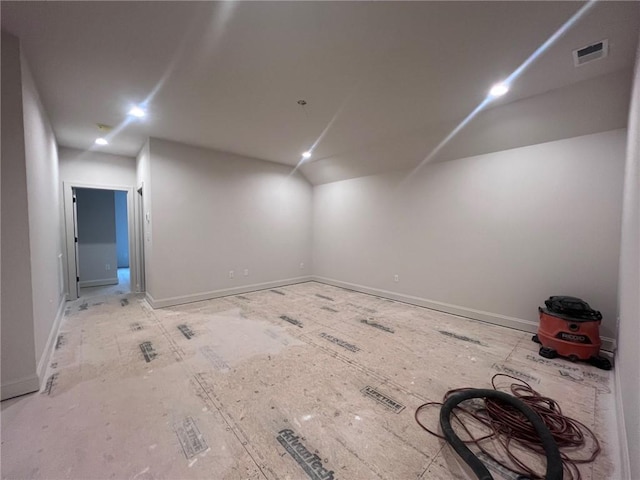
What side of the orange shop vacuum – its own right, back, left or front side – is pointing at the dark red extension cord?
front

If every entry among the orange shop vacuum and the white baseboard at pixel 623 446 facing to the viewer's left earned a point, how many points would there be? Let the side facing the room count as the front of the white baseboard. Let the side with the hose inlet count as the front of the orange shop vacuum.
1

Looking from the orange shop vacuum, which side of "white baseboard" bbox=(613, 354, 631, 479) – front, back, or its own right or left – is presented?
right

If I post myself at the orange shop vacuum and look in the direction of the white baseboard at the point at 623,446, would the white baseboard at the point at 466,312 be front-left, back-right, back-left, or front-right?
back-right

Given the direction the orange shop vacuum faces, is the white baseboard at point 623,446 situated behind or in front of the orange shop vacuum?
in front

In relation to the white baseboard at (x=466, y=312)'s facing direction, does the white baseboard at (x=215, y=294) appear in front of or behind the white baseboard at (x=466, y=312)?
in front

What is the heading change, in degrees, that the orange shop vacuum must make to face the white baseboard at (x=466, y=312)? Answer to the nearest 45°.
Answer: approximately 135° to its right

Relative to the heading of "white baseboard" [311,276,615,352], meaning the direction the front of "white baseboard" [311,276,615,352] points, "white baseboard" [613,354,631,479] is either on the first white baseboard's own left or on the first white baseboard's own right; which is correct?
on the first white baseboard's own left

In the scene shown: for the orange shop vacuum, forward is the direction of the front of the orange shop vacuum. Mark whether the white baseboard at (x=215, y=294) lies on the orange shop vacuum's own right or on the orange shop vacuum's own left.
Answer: on the orange shop vacuum's own right

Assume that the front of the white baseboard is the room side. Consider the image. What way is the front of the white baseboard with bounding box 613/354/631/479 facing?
to the viewer's left

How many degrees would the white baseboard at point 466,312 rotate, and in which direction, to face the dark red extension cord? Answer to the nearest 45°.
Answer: approximately 45° to its left

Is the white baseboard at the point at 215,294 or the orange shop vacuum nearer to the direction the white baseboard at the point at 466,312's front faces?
the white baseboard

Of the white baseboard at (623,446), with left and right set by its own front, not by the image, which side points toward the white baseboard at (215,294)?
front

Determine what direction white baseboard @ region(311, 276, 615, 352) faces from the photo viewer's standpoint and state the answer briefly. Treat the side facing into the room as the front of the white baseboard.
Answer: facing the viewer and to the left of the viewer
